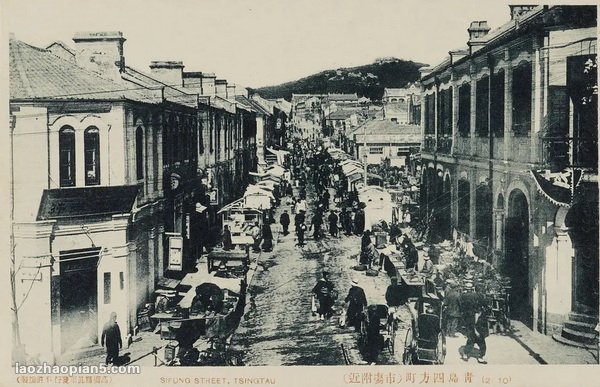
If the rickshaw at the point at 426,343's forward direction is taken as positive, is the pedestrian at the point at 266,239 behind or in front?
in front

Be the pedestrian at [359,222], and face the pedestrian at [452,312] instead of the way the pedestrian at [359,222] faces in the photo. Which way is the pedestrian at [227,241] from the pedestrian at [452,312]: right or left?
right

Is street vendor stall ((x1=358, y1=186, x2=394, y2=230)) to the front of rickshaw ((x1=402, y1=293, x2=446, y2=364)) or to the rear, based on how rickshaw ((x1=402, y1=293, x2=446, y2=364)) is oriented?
to the front

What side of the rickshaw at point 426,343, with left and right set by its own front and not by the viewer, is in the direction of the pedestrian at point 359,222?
front

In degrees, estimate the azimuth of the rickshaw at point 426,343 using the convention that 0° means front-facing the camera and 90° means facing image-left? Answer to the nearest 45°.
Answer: approximately 180°
